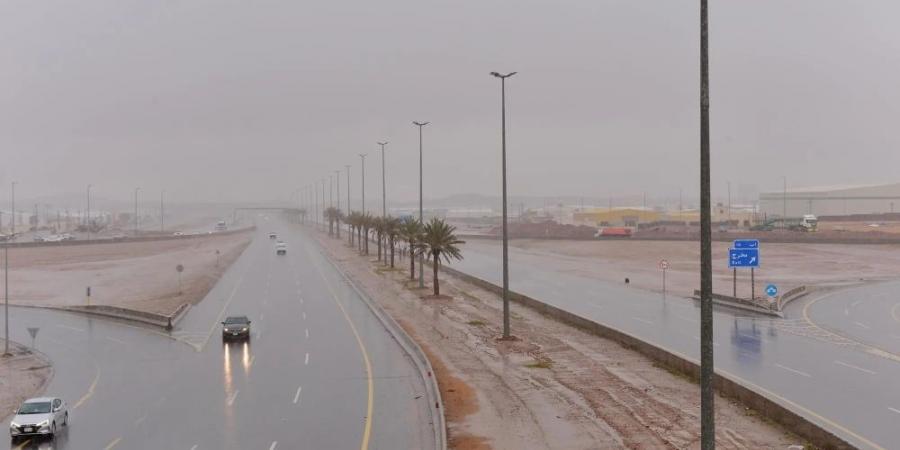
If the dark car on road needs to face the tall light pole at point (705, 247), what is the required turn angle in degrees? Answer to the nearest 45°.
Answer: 0° — it already faces it

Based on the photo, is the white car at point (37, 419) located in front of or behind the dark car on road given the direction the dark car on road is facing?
in front

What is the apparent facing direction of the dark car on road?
toward the camera

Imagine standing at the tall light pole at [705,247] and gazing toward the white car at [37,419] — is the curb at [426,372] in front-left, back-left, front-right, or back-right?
front-right

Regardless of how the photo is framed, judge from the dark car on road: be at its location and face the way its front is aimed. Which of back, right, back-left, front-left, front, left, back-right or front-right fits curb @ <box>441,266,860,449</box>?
front-left

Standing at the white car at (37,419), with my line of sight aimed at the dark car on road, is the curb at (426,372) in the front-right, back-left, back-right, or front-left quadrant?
front-right

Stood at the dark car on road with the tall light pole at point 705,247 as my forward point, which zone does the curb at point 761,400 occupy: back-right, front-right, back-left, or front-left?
front-left

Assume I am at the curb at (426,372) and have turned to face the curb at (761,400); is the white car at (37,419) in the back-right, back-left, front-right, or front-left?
back-right
